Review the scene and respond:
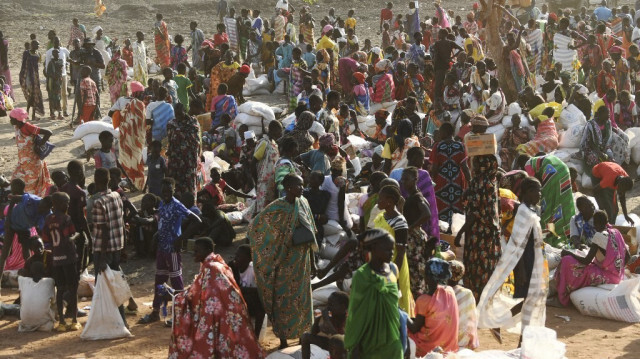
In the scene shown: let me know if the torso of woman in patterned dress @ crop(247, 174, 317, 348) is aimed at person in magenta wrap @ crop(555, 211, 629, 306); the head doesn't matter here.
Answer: no

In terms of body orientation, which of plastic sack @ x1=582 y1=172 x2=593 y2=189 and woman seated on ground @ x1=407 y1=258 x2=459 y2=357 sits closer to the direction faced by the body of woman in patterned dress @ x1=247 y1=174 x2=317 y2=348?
the woman seated on ground

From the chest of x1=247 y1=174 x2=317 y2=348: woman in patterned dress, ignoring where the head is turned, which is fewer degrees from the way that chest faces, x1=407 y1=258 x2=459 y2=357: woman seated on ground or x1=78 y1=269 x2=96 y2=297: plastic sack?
the woman seated on ground

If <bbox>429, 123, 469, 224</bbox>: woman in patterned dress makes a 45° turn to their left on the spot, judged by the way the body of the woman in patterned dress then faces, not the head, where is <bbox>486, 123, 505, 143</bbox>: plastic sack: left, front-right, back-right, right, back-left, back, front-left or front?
front-right

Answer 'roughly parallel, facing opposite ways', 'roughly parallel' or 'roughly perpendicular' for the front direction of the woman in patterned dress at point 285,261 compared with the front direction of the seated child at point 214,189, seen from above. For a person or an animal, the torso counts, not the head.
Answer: roughly parallel

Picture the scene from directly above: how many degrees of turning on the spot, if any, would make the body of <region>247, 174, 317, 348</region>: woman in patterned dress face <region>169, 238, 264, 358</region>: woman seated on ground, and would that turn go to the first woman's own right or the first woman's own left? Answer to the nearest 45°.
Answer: approximately 90° to the first woman's own right

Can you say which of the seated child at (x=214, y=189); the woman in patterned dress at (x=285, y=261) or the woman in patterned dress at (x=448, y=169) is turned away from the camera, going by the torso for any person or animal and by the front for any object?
the woman in patterned dress at (x=448, y=169)

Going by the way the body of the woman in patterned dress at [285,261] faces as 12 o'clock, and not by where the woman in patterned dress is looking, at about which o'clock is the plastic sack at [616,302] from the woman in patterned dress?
The plastic sack is roughly at 10 o'clock from the woman in patterned dress.

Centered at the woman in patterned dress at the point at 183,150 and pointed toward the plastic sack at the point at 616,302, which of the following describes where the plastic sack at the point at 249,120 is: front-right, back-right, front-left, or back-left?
back-left

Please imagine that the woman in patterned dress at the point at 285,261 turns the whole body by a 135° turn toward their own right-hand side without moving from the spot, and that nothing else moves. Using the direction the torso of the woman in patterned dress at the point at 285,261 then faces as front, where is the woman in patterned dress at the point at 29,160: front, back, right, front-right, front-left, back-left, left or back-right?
front-right

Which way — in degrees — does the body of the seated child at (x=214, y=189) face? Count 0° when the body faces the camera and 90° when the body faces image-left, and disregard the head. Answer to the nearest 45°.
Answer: approximately 315°

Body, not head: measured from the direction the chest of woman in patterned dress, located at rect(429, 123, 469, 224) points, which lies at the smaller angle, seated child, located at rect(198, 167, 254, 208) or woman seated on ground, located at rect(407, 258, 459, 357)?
the seated child

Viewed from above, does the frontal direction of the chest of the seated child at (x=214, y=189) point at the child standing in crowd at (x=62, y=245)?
no

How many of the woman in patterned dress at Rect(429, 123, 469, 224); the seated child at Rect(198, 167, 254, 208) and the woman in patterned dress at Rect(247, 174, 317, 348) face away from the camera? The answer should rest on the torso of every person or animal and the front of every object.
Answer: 1

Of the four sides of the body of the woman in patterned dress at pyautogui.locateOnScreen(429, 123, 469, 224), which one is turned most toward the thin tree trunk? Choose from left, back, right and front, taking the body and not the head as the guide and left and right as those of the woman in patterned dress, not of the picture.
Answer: front
